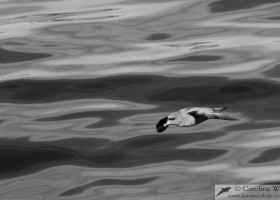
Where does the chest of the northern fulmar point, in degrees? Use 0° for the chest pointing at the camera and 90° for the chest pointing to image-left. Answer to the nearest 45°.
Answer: approximately 90°
